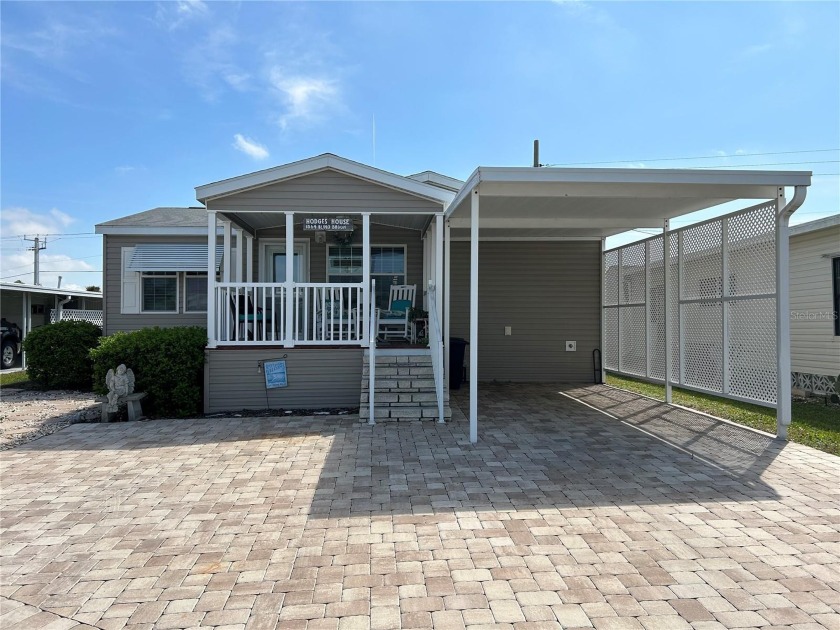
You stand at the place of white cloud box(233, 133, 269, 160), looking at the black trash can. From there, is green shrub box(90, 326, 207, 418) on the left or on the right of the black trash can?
right

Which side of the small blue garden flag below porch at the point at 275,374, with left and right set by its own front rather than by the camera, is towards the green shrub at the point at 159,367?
right

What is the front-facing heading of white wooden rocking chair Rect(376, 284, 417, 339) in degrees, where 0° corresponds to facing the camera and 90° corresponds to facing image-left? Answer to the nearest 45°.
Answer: approximately 45°

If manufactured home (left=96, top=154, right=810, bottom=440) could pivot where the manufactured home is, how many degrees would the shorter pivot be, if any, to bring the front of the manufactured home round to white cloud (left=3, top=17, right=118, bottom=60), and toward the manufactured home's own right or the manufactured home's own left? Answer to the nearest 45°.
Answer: approximately 90° to the manufactured home's own right

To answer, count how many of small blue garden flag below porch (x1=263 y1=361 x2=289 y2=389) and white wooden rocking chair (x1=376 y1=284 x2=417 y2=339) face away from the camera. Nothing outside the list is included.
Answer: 0

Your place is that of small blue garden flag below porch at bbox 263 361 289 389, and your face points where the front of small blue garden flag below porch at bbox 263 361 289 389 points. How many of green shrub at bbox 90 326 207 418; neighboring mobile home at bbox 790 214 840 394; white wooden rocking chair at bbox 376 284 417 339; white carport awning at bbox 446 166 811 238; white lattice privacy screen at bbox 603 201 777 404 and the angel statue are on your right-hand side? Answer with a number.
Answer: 2

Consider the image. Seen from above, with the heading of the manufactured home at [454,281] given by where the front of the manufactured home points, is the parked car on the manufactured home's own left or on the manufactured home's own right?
on the manufactured home's own right
